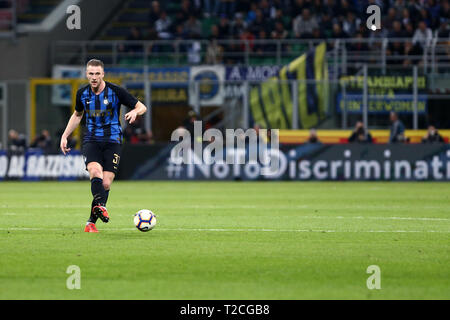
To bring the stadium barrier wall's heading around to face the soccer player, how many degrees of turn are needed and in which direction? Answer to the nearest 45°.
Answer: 0° — it already faces them

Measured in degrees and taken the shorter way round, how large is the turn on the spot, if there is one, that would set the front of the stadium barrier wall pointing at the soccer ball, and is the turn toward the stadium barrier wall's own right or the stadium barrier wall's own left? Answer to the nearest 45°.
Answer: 0° — it already faces it

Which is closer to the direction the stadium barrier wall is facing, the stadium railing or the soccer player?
the soccer player

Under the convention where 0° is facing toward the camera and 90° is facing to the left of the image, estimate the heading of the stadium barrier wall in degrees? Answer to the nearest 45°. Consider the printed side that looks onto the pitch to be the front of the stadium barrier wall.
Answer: approximately 0°

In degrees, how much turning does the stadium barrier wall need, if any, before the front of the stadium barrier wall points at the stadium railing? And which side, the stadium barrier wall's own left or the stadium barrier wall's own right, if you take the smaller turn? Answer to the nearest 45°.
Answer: approximately 180°
